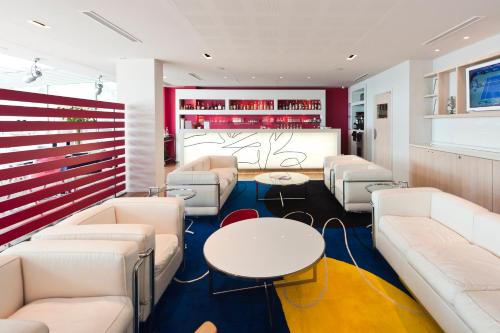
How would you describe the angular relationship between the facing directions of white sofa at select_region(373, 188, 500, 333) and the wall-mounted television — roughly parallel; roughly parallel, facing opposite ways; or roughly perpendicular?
roughly parallel

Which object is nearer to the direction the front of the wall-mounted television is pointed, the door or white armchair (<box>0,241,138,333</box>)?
the white armchair

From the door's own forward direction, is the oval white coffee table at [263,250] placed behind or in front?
in front

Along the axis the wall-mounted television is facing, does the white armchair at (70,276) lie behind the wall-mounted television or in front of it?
in front

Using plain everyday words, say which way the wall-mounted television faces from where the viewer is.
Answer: facing the viewer and to the left of the viewer

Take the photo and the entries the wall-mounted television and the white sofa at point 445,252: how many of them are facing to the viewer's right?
0

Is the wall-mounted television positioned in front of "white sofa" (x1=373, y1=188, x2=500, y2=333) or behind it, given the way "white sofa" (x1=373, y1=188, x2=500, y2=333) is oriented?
behind

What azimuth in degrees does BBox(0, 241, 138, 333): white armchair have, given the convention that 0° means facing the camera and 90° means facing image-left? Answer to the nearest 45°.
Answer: approximately 315°
